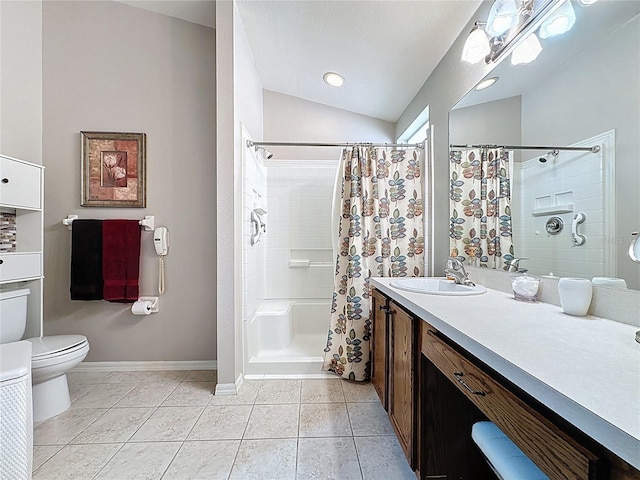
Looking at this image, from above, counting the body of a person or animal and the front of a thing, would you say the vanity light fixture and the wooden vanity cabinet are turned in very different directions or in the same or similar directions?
same or similar directions

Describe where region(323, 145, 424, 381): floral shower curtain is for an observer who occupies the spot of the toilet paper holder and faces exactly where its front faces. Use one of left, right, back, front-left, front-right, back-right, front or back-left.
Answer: front-left

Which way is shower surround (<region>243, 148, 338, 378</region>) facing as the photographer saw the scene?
facing the viewer

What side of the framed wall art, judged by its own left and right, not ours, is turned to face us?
front

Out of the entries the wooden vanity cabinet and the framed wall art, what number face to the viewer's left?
1

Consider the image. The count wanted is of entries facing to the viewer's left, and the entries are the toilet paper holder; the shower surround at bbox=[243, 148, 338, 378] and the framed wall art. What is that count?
0

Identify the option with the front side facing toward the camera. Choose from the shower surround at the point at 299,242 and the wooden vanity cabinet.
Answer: the shower surround

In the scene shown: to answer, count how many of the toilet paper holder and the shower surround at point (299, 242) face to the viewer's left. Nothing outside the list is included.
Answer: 0

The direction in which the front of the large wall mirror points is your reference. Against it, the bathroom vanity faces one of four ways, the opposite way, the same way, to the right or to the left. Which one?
the same way

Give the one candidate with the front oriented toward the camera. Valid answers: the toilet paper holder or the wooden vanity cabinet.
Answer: the toilet paper holder

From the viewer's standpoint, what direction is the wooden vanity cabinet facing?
to the viewer's left

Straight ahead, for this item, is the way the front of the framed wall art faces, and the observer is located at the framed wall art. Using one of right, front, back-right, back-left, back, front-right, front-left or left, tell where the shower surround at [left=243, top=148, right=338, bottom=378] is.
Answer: left
